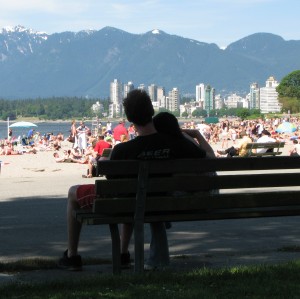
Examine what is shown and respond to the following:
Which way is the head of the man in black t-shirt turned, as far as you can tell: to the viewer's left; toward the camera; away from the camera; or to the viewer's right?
away from the camera

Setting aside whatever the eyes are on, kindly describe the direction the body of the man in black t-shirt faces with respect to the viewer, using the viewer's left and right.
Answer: facing away from the viewer and to the left of the viewer

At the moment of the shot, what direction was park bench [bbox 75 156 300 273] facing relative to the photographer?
facing away from the viewer and to the left of the viewer
